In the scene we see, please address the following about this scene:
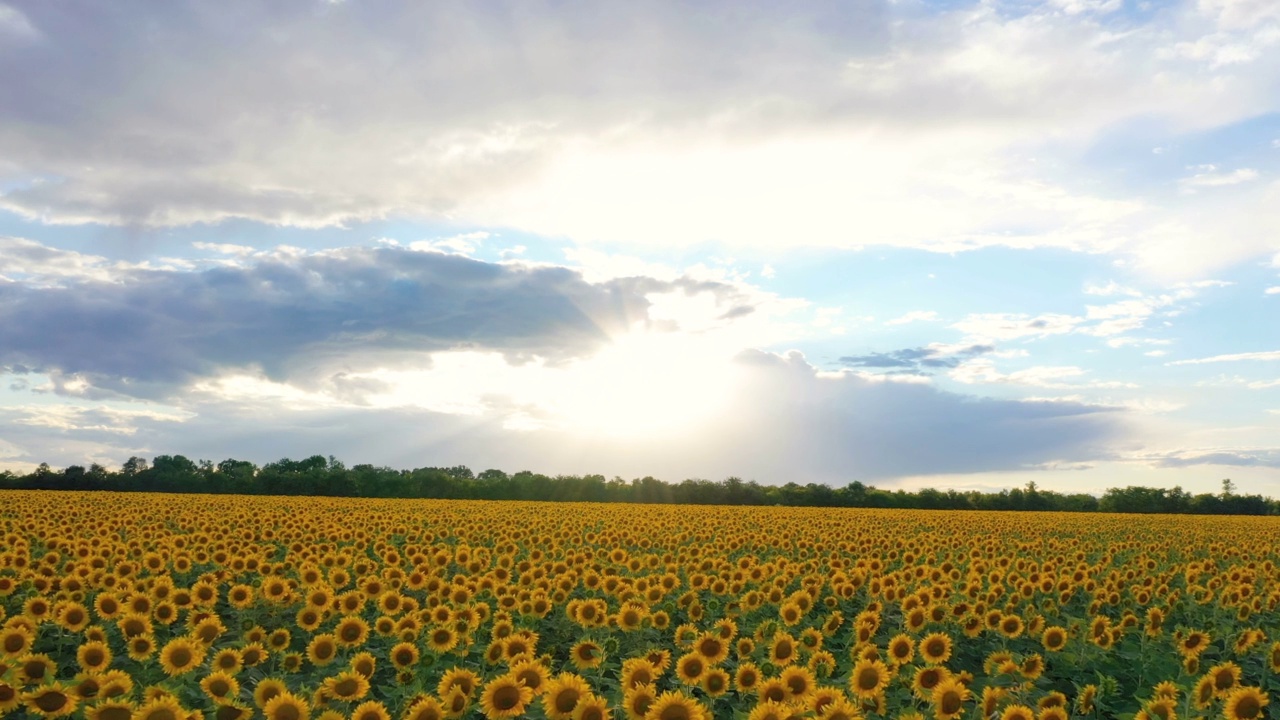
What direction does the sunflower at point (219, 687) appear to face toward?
toward the camera

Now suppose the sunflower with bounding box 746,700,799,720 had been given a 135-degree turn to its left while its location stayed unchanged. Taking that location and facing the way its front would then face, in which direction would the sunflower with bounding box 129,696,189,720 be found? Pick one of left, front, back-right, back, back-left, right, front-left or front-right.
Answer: back-left

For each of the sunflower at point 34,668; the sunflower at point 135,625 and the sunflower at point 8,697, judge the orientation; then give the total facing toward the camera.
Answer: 3

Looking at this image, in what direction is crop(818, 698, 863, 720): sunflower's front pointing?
toward the camera

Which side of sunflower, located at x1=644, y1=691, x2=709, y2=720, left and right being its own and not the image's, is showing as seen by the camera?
front

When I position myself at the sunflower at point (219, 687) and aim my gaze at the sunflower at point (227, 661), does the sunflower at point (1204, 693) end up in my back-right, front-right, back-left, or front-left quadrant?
back-right

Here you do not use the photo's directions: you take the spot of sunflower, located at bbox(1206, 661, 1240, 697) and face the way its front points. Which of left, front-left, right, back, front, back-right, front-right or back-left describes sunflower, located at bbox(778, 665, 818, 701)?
front-right

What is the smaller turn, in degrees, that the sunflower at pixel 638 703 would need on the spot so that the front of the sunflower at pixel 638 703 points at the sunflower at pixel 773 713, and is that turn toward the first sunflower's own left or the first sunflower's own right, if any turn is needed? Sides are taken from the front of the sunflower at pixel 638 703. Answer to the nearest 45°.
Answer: approximately 45° to the first sunflower's own left

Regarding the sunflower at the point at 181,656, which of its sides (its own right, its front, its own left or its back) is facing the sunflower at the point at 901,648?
left

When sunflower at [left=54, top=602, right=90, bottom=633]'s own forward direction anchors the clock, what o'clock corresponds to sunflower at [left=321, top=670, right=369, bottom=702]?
sunflower at [left=321, top=670, right=369, bottom=702] is roughly at 11 o'clock from sunflower at [left=54, top=602, right=90, bottom=633].

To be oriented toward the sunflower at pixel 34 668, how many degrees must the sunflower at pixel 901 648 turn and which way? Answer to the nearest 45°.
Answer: approximately 45° to its right

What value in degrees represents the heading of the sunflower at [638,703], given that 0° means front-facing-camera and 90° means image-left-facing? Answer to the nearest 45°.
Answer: approximately 0°

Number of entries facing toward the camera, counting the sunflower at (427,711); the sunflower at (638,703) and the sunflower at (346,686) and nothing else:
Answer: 3

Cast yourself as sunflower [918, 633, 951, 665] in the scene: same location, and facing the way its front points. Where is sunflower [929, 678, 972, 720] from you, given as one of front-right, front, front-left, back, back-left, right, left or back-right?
front

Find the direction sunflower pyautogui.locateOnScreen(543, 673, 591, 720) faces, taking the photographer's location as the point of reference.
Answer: facing the viewer

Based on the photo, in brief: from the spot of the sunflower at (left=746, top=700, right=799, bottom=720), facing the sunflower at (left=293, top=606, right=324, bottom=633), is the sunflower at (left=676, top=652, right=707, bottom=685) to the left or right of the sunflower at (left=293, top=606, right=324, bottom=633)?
right

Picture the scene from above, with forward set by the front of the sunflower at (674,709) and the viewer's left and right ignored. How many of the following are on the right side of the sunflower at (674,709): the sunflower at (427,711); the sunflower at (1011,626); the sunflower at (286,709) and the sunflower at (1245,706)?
2

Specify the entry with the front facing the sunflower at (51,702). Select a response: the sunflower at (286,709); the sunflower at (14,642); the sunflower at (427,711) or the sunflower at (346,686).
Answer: the sunflower at (14,642)
